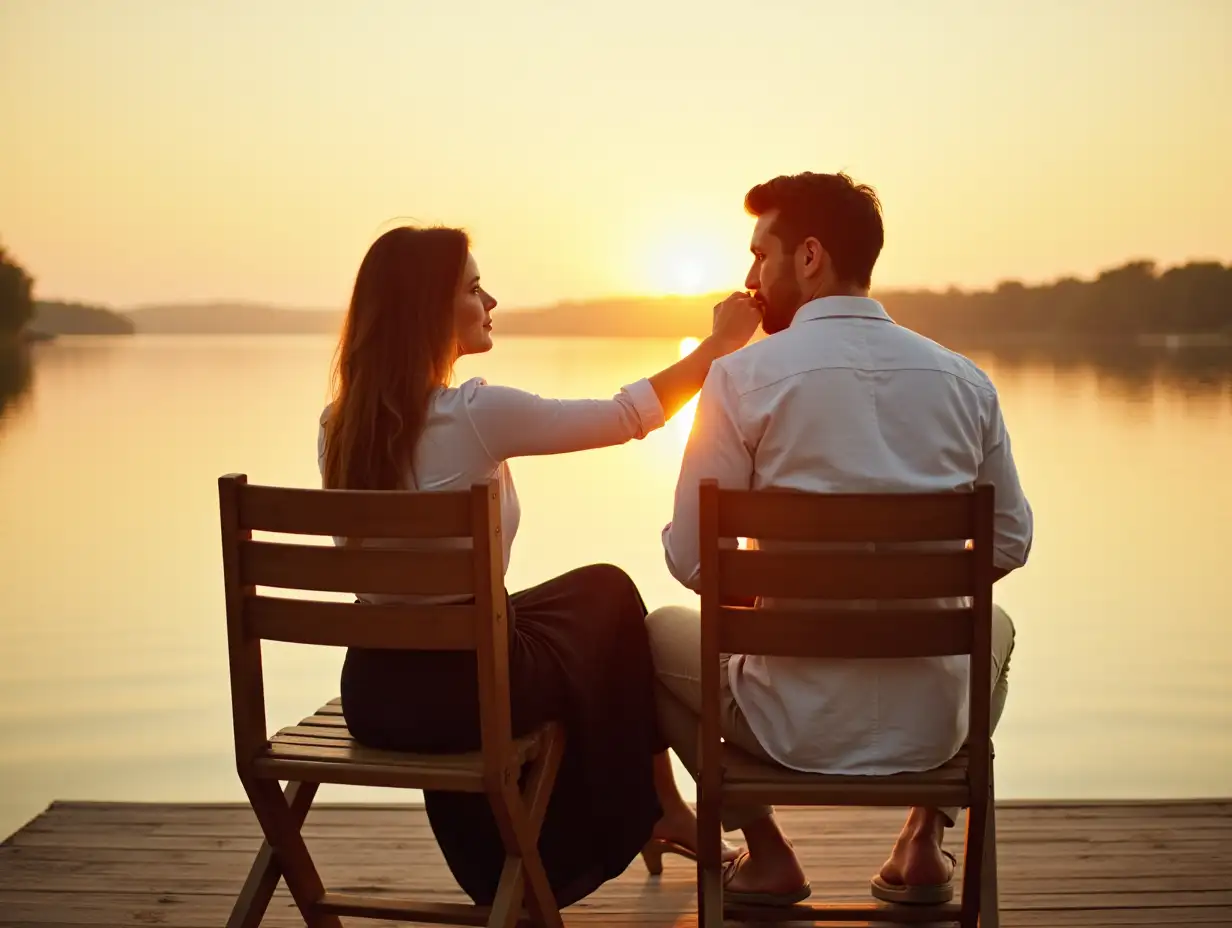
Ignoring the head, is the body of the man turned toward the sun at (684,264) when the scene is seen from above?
yes

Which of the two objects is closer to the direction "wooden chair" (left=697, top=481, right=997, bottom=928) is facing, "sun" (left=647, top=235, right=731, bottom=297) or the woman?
the sun

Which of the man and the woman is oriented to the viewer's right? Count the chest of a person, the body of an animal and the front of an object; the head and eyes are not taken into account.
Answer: the woman

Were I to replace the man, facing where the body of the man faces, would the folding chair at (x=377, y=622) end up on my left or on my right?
on my left

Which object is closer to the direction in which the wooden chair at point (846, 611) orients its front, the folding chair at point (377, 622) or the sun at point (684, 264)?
the sun

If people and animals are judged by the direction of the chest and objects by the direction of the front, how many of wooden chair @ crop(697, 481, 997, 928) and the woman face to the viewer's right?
1

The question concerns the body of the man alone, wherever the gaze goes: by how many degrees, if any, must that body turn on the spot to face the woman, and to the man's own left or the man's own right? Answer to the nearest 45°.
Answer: approximately 90° to the man's own left

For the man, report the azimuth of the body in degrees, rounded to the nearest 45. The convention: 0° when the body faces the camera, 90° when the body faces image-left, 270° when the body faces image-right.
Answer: approximately 180°

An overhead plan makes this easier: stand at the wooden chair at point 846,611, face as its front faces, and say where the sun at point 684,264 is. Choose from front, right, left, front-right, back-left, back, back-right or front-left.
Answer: front

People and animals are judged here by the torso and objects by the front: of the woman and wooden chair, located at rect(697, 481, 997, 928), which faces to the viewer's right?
the woman

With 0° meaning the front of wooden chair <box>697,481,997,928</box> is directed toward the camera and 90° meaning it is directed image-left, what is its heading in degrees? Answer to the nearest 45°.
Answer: approximately 180°
